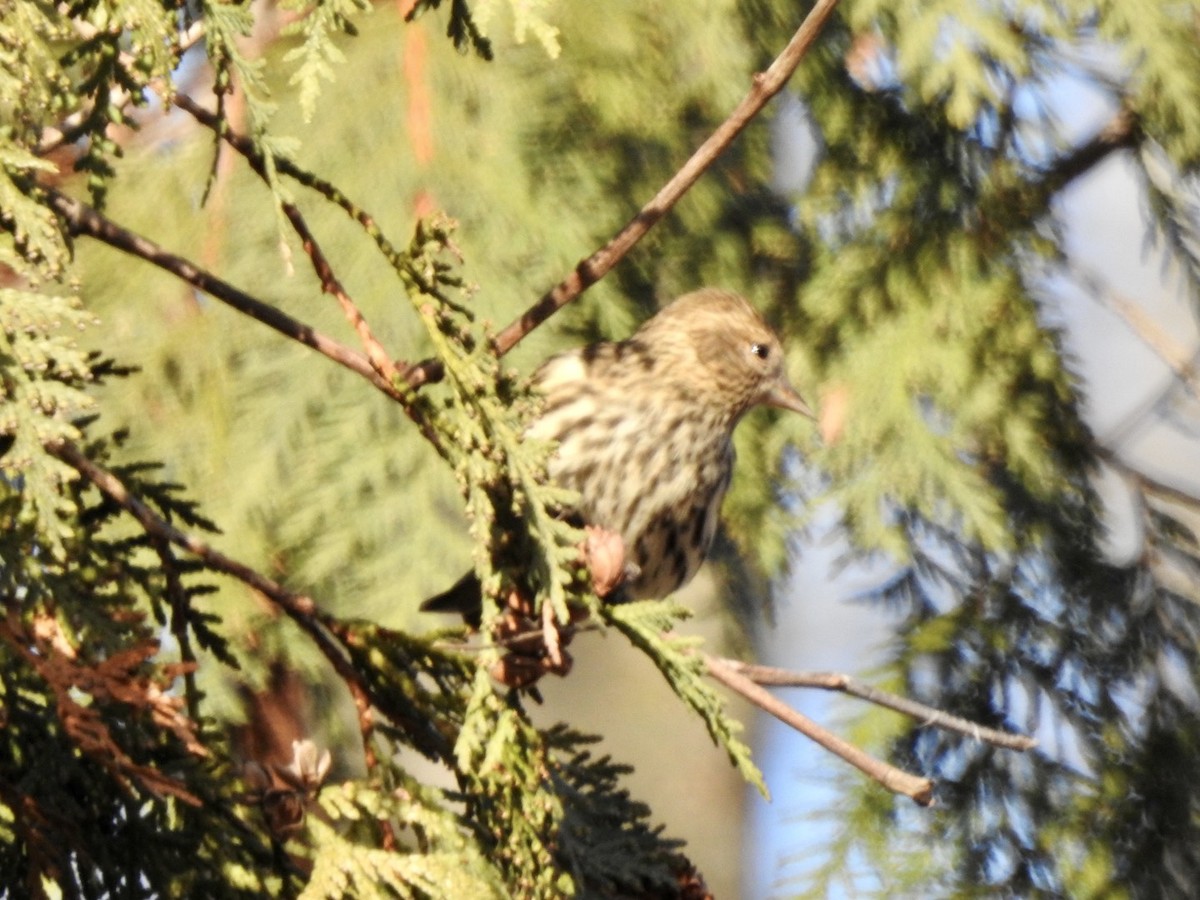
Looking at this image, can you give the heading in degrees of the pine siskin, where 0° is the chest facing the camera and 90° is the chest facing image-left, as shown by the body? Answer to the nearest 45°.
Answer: approximately 270°
